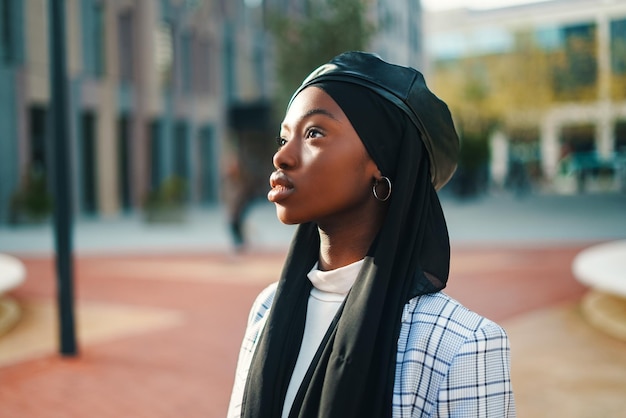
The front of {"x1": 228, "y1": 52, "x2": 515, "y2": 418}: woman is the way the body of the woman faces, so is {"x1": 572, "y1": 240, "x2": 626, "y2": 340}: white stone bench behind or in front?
behind

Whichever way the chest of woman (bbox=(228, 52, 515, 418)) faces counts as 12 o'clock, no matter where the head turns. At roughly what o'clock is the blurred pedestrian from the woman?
The blurred pedestrian is roughly at 4 o'clock from the woman.

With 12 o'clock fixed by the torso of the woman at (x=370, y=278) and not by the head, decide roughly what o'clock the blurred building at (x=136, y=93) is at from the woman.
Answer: The blurred building is roughly at 4 o'clock from the woman.

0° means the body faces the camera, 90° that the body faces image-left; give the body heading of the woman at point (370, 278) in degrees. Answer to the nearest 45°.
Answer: approximately 45°

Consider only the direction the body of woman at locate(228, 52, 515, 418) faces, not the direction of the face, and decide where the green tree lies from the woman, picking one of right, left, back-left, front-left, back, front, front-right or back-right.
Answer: back-right

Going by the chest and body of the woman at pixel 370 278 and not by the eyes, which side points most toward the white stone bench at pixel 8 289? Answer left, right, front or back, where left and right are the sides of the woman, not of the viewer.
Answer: right
